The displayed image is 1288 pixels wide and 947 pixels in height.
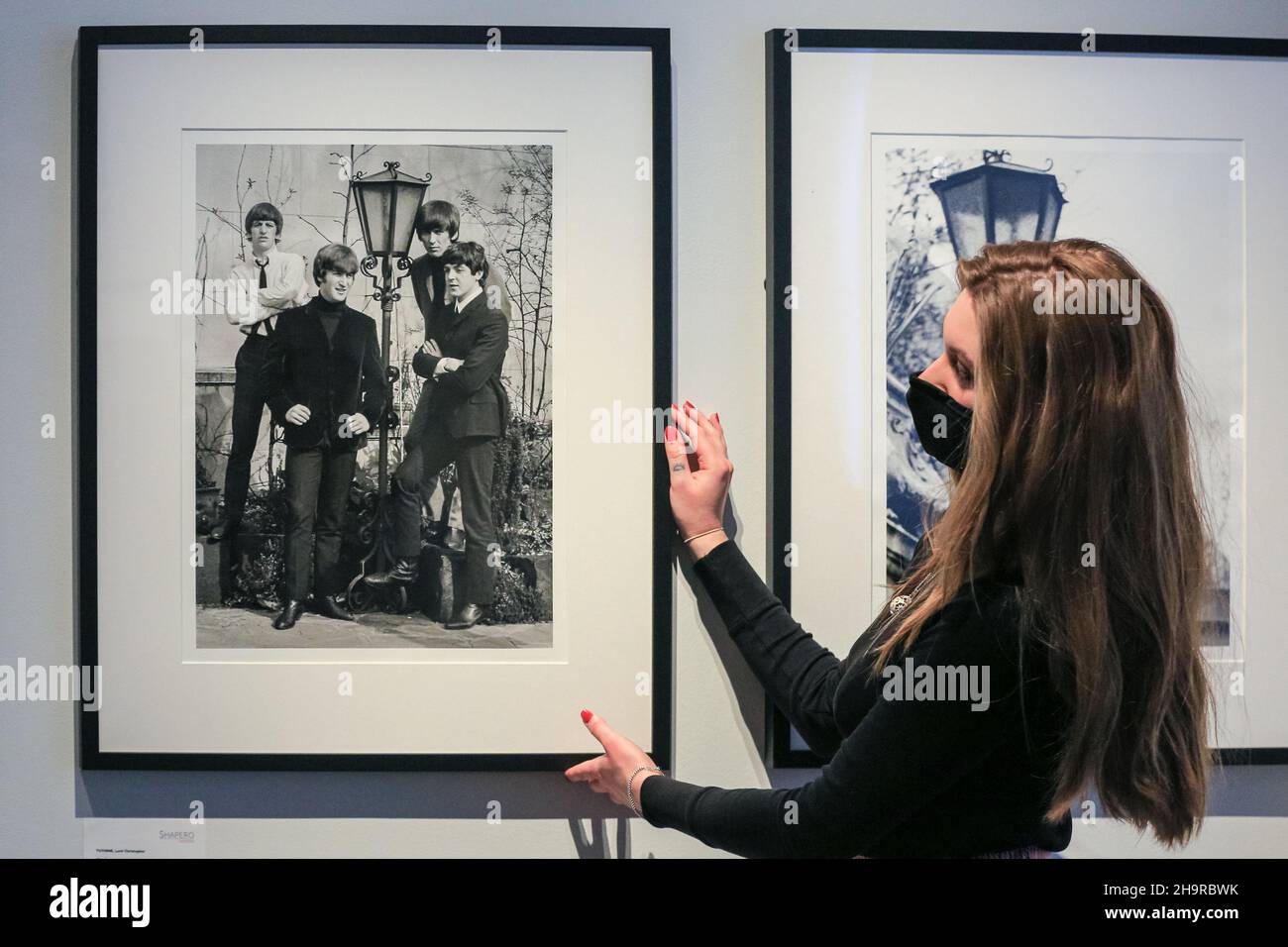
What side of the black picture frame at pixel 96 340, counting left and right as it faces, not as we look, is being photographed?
front

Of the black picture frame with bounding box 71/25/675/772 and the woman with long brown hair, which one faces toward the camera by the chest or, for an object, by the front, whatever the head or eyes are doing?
the black picture frame

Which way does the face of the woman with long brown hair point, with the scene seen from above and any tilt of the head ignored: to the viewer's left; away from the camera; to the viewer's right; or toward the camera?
to the viewer's left

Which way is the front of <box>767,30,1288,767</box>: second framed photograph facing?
toward the camera

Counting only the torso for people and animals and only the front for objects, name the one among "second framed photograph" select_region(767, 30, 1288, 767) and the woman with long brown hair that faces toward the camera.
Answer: the second framed photograph

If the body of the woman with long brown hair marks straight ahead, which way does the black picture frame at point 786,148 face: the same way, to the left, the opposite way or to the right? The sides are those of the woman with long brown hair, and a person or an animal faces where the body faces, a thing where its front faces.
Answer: to the left

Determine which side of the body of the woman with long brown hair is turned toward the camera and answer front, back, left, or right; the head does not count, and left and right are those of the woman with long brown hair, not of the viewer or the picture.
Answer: left

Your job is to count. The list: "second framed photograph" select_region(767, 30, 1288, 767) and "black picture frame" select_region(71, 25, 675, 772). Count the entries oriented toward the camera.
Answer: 2

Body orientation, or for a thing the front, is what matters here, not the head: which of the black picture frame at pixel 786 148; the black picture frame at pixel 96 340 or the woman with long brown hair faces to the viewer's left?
the woman with long brown hair
